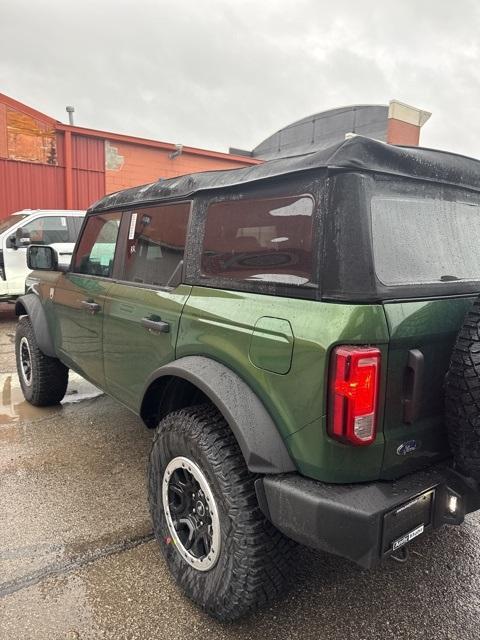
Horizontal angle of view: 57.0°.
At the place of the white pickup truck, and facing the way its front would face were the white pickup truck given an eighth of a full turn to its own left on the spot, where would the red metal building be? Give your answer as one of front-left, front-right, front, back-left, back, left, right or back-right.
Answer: back

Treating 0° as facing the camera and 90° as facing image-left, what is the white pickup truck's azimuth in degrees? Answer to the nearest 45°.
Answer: approximately 45°

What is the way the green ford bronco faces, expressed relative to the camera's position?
facing away from the viewer and to the left of the viewer

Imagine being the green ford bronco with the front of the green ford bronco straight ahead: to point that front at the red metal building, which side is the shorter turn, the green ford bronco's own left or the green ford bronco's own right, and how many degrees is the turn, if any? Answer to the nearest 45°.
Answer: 0° — it already faces it
